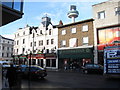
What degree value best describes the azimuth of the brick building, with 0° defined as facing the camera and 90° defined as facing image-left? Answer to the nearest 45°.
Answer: approximately 45°

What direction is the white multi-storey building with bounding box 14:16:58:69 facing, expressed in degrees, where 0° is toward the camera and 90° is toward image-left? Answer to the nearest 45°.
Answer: approximately 45°

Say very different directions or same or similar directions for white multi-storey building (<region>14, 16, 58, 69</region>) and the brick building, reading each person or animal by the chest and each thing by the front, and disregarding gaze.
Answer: same or similar directions

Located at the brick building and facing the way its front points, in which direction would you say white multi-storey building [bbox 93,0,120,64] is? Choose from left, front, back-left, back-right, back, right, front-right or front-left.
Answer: left

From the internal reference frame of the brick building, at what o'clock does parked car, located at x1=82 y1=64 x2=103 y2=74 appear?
The parked car is roughly at 10 o'clock from the brick building.

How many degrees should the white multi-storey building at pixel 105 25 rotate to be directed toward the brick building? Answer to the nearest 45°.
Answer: approximately 90° to its right

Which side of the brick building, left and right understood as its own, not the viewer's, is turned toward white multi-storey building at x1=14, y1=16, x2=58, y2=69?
right

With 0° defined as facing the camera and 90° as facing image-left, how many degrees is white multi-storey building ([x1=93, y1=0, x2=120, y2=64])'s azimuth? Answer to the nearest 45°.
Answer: approximately 45°
